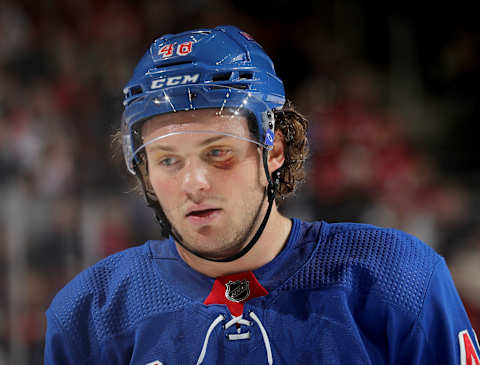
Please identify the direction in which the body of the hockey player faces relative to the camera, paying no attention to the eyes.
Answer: toward the camera

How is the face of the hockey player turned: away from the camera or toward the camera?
toward the camera
